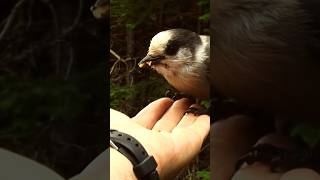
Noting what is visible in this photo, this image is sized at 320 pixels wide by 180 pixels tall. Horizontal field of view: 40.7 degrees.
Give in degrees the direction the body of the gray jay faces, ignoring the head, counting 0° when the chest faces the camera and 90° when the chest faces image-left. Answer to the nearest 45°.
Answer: approximately 90°
